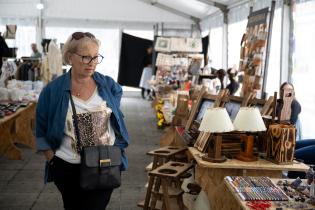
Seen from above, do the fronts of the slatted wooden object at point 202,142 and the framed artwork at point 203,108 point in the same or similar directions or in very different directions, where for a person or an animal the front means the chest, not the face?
same or similar directions

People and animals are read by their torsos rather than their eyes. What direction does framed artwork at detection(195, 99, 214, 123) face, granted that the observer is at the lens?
facing the viewer and to the left of the viewer

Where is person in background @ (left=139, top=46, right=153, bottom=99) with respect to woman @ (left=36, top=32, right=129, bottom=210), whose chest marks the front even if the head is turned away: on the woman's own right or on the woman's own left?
on the woman's own left

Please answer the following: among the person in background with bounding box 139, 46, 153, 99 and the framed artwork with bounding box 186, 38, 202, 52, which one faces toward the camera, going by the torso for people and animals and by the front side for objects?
the framed artwork

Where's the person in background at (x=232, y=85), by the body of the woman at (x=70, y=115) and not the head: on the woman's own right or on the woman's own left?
on the woman's own left

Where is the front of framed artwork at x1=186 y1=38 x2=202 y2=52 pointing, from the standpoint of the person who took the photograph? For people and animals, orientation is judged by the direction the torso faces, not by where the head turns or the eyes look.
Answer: facing the viewer

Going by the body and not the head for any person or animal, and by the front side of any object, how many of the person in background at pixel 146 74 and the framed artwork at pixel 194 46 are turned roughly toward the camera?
1

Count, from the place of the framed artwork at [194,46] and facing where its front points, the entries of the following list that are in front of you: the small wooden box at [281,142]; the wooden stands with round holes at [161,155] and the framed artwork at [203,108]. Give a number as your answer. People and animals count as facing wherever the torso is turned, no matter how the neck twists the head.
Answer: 3

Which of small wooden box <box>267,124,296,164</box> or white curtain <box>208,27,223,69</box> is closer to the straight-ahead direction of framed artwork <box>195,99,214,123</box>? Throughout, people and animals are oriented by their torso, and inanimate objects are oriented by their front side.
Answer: the small wooden box
